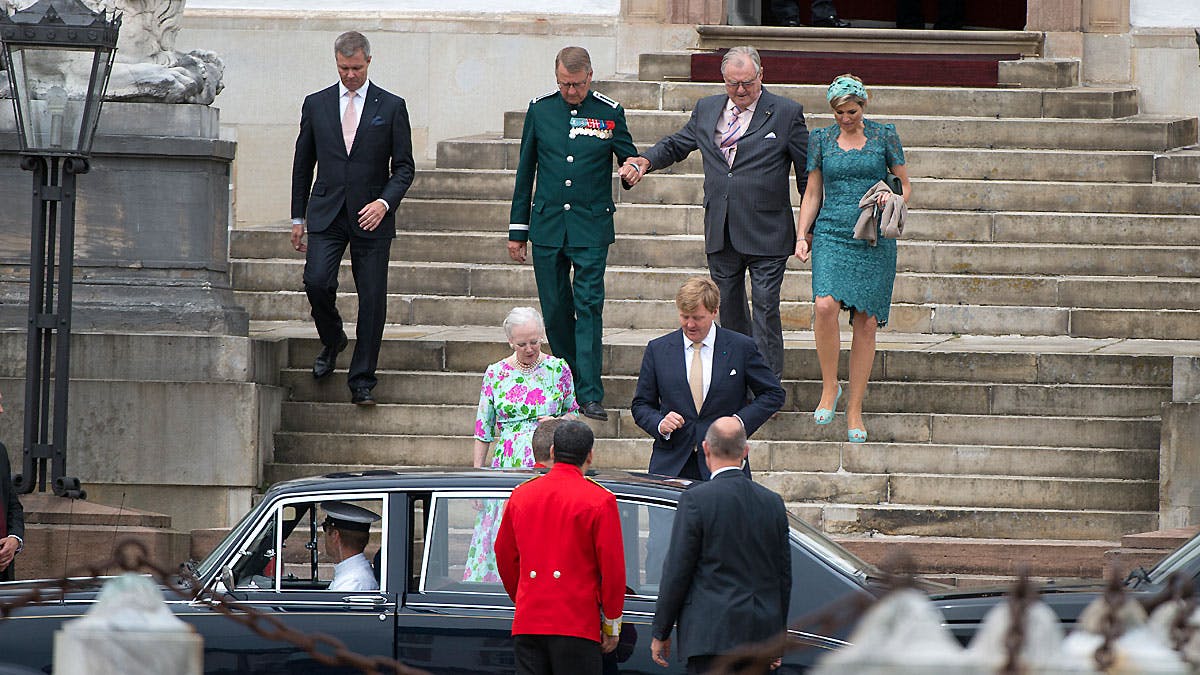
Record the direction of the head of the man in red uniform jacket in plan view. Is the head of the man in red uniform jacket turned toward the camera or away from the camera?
away from the camera

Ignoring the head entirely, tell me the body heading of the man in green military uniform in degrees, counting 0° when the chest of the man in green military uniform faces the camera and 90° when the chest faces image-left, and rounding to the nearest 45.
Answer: approximately 0°

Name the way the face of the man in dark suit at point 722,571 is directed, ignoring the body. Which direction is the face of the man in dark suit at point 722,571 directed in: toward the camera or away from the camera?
away from the camera

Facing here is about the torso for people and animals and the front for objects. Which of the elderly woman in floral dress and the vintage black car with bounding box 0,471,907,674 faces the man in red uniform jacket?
the elderly woman in floral dress

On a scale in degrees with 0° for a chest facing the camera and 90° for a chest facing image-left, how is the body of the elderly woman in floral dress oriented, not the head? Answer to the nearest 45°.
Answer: approximately 0°

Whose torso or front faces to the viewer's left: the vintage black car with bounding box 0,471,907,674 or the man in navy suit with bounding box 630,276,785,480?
the vintage black car

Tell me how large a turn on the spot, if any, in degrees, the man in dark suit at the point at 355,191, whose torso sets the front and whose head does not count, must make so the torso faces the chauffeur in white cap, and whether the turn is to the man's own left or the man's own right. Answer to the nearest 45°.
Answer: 0° — they already face them

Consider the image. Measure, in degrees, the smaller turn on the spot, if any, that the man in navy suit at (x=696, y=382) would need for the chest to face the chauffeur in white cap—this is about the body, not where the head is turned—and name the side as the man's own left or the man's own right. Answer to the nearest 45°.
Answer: approximately 45° to the man's own right
